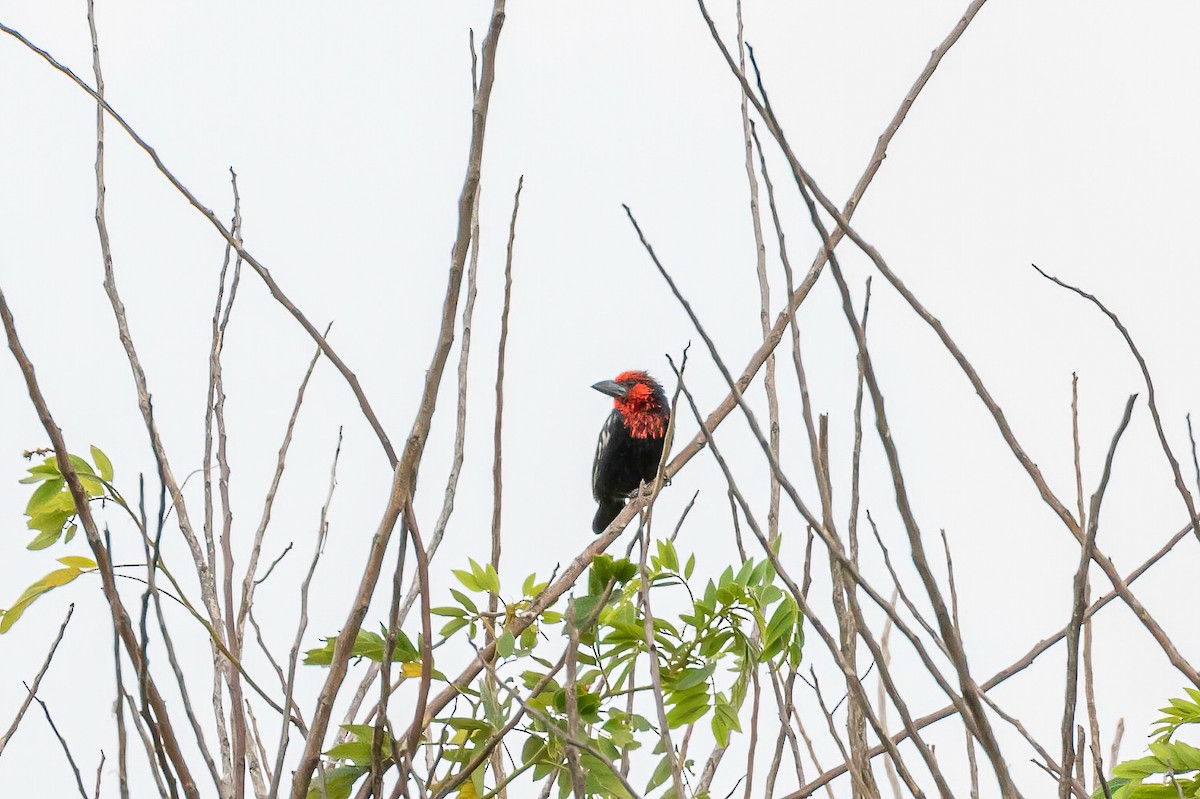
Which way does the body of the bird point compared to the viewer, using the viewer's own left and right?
facing the viewer and to the right of the viewer

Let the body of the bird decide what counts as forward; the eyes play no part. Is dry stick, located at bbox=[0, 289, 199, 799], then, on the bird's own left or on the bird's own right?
on the bird's own right

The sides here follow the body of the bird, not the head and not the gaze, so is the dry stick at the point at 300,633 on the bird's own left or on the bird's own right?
on the bird's own right

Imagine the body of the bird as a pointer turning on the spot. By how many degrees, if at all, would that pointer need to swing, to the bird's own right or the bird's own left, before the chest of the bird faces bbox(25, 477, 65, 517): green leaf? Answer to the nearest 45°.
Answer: approximately 45° to the bird's own right

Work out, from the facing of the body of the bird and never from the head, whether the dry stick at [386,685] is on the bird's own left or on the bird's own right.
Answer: on the bird's own right
